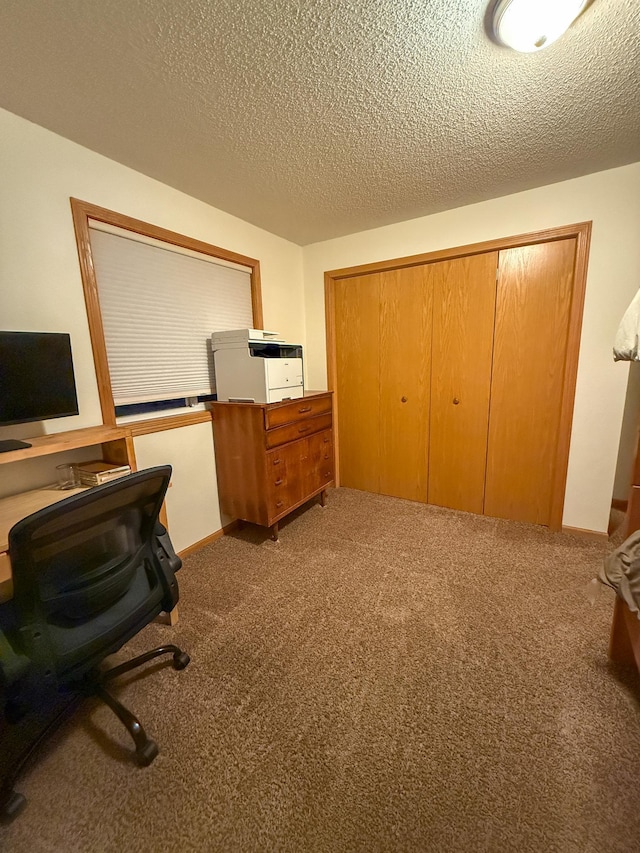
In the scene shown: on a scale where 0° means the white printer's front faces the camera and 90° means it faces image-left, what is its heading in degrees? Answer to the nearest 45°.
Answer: approximately 315°

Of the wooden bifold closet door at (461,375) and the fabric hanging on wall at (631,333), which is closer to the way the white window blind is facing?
the fabric hanging on wall

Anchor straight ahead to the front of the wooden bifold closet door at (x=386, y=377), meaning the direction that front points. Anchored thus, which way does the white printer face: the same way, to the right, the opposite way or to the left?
to the left

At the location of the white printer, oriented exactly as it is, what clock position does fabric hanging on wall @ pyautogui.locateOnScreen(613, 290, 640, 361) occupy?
The fabric hanging on wall is roughly at 12 o'clock from the white printer.

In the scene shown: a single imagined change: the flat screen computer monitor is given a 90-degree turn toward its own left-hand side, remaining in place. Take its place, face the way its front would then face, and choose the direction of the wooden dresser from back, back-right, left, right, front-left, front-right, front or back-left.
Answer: front-right

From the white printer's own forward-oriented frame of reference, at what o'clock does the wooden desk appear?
The wooden desk is roughly at 3 o'clock from the white printer.

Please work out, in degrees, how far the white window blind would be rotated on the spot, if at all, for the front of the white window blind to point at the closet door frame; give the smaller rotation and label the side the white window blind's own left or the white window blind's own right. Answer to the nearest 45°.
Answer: approximately 45° to the white window blind's own left

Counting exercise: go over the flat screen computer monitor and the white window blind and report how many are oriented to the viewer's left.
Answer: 0

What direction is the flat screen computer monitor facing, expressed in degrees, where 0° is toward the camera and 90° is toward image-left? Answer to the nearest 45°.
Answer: approximately 315°

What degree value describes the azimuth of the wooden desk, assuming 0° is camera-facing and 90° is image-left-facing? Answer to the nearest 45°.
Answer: approximately 315°

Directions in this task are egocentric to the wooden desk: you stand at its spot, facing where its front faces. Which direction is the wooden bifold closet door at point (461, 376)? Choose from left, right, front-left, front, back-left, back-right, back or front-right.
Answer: front-left

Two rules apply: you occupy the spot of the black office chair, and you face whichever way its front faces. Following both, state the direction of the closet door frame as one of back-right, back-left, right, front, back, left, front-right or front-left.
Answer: back-right

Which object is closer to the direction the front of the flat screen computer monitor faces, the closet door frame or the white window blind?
the closet door frame

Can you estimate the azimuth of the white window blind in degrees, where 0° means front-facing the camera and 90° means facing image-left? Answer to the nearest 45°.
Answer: approximately 315°

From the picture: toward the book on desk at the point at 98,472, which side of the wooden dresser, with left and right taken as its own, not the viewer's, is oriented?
right

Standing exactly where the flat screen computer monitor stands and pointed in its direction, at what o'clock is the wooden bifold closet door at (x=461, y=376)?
The wooden bifold closet door is roughly at 11 o'clock from the flat screen computer monitor.

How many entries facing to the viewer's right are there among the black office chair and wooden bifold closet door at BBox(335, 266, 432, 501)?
0

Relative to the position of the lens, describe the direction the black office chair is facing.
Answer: facing away from the viewer and to the left of the viewer
